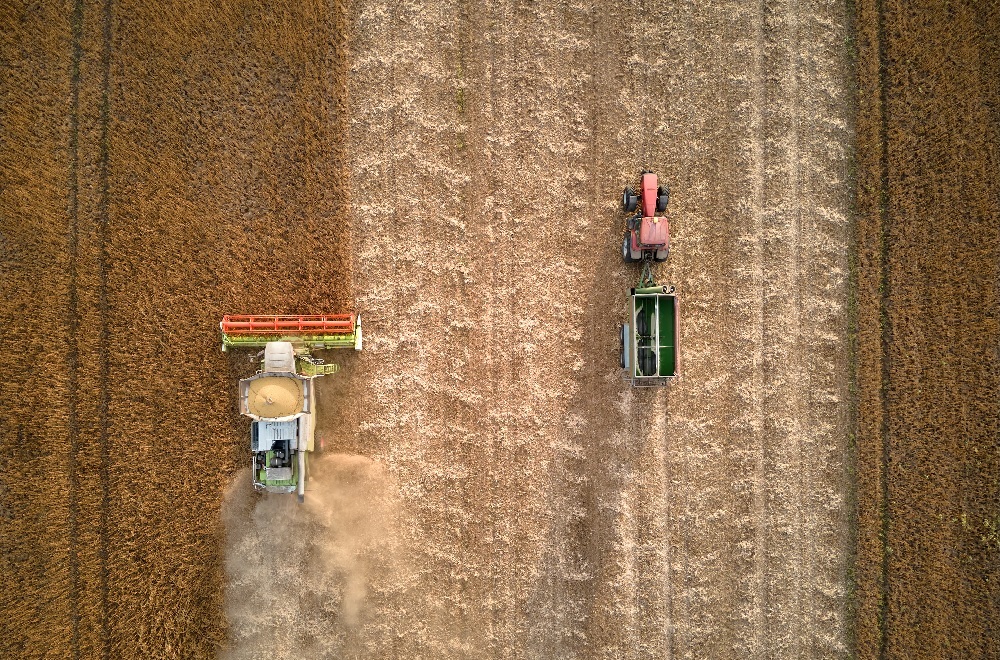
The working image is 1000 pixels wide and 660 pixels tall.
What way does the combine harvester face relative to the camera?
away from the camera

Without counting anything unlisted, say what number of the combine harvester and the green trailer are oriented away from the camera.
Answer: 2

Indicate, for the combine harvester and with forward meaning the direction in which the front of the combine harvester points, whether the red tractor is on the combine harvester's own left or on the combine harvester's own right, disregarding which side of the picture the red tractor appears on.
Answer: on the combine harvester's own right

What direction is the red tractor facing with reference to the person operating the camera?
facing away from the viewer

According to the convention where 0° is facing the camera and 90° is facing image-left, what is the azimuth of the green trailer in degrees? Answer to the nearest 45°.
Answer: approximately 180°

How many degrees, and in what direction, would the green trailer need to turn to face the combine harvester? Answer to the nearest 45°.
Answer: approximately 90° to its left
